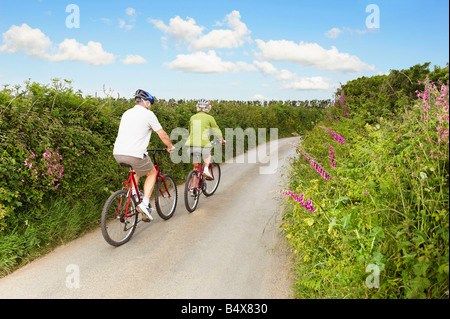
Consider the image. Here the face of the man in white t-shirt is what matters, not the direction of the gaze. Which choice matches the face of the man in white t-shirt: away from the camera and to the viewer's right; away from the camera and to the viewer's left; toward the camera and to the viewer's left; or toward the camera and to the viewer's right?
away from the camera and to the viewer's right

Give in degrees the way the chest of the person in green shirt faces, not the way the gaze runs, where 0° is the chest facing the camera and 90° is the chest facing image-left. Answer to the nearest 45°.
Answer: approximately 225°

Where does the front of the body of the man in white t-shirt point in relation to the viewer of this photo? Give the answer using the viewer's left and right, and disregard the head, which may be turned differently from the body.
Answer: facing away from the viewer and to the right of the viewer

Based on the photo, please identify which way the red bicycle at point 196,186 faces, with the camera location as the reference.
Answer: facing away from the viewer and to the right of the viewer

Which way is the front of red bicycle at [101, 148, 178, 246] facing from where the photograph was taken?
facing away from the viewer and to the right of the viewer
